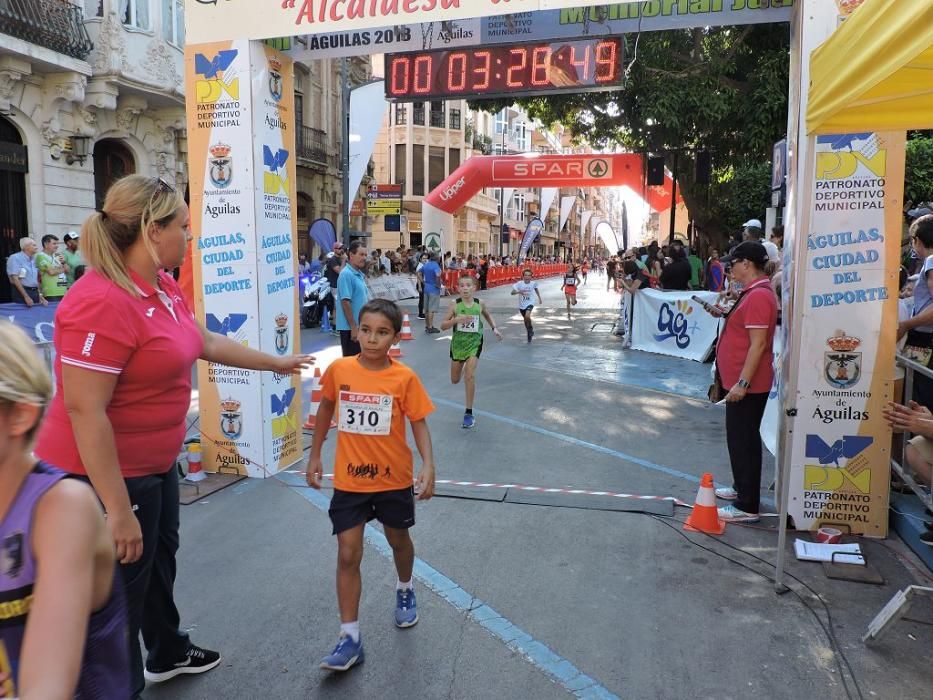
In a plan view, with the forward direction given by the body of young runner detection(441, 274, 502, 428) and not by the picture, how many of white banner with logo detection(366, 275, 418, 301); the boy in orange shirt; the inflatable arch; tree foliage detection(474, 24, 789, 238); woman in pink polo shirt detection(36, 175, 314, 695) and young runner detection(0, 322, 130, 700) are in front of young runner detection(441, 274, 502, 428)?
3

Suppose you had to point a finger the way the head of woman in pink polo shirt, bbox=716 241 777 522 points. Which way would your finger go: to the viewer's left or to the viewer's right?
to the viewer's left

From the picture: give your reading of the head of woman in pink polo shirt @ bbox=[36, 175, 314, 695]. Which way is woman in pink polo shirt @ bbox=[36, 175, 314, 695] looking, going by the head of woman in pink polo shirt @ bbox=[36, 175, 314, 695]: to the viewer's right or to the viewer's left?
to the viewer's right

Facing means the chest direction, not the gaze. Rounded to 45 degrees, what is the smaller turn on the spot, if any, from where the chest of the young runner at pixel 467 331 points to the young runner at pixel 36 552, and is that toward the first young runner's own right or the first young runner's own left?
0° — they already face them

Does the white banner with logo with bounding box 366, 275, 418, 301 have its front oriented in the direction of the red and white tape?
yes

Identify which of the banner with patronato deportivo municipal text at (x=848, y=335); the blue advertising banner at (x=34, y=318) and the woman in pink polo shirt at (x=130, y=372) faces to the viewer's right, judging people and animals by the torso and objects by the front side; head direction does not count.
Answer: the woman in pink polo shirt

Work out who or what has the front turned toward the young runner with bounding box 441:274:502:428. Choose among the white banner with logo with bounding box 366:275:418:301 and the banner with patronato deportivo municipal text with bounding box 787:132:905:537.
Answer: the white banner with logo

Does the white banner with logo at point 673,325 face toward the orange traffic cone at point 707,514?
yes
